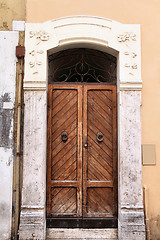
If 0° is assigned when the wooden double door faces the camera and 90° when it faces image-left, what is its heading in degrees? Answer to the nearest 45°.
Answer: approximately 0°

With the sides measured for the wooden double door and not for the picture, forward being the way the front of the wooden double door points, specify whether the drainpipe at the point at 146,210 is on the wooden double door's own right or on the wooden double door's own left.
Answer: on the wooden double door's own left

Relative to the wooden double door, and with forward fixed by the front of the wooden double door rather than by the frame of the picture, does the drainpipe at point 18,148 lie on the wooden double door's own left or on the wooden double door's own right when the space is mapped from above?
on the wooden double door's own right

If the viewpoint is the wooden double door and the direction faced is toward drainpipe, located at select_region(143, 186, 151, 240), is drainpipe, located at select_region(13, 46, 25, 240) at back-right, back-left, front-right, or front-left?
back-right
